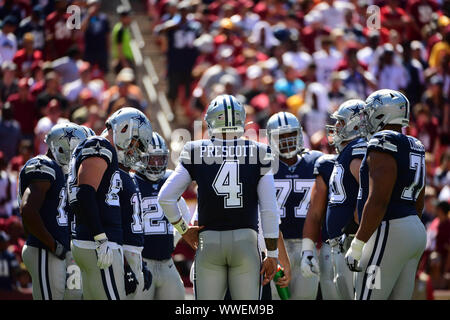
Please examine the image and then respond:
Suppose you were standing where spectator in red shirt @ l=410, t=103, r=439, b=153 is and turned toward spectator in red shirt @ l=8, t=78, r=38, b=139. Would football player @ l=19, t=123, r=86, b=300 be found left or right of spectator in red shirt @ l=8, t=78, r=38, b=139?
left

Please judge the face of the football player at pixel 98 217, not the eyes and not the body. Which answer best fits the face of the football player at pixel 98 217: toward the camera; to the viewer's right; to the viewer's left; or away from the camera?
to the viewer's right

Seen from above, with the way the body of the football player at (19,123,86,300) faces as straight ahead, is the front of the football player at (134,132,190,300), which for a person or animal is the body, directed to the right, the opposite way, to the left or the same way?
to the right

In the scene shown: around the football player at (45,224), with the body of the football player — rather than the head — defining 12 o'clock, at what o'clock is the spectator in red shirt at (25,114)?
The spectator in red shirt is roughly at 9 o'clock from the football player.

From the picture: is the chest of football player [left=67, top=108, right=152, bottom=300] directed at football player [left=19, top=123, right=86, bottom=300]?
no

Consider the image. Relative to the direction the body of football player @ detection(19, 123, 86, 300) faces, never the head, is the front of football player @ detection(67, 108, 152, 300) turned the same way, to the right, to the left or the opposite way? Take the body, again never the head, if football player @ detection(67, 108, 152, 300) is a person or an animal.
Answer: the same way

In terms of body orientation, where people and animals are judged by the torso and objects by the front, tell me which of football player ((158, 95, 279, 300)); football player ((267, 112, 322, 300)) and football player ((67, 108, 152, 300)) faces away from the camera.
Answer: football player ((158, 95, 279, 300))

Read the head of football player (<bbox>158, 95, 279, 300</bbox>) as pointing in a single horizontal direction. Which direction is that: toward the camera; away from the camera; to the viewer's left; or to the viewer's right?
away from the camera

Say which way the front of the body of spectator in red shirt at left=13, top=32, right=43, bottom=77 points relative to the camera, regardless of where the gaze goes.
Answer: toward the camera

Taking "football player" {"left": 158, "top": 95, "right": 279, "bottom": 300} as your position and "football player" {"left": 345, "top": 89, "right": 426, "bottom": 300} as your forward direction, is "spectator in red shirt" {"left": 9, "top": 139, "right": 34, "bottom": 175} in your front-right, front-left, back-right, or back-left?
back-left

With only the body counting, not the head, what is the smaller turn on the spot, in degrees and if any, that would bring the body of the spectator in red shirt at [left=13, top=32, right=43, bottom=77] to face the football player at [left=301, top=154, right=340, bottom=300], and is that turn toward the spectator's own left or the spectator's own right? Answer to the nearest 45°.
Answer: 0° — they already face them

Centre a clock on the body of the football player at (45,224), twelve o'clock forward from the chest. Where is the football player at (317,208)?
the football player at (317,208) is roughly at 12 o'clock from the football player at (45,224).

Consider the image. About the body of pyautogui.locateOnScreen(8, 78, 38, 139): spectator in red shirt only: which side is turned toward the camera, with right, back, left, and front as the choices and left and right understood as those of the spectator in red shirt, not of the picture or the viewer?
front

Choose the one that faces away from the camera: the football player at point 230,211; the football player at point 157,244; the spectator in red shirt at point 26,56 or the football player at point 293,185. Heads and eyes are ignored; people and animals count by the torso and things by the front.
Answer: the football player at point 230,211

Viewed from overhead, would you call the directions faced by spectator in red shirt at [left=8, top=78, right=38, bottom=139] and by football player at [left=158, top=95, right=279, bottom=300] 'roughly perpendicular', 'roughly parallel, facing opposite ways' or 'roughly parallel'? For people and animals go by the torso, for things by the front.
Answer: roughly parallel, facing opposite ways

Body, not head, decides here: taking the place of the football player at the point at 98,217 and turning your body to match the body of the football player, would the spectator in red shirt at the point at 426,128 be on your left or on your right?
on your left

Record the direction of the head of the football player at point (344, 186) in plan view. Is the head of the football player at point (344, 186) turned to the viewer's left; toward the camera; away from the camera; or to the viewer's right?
to the viewer's left

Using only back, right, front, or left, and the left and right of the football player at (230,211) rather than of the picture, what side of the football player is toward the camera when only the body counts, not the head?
back
